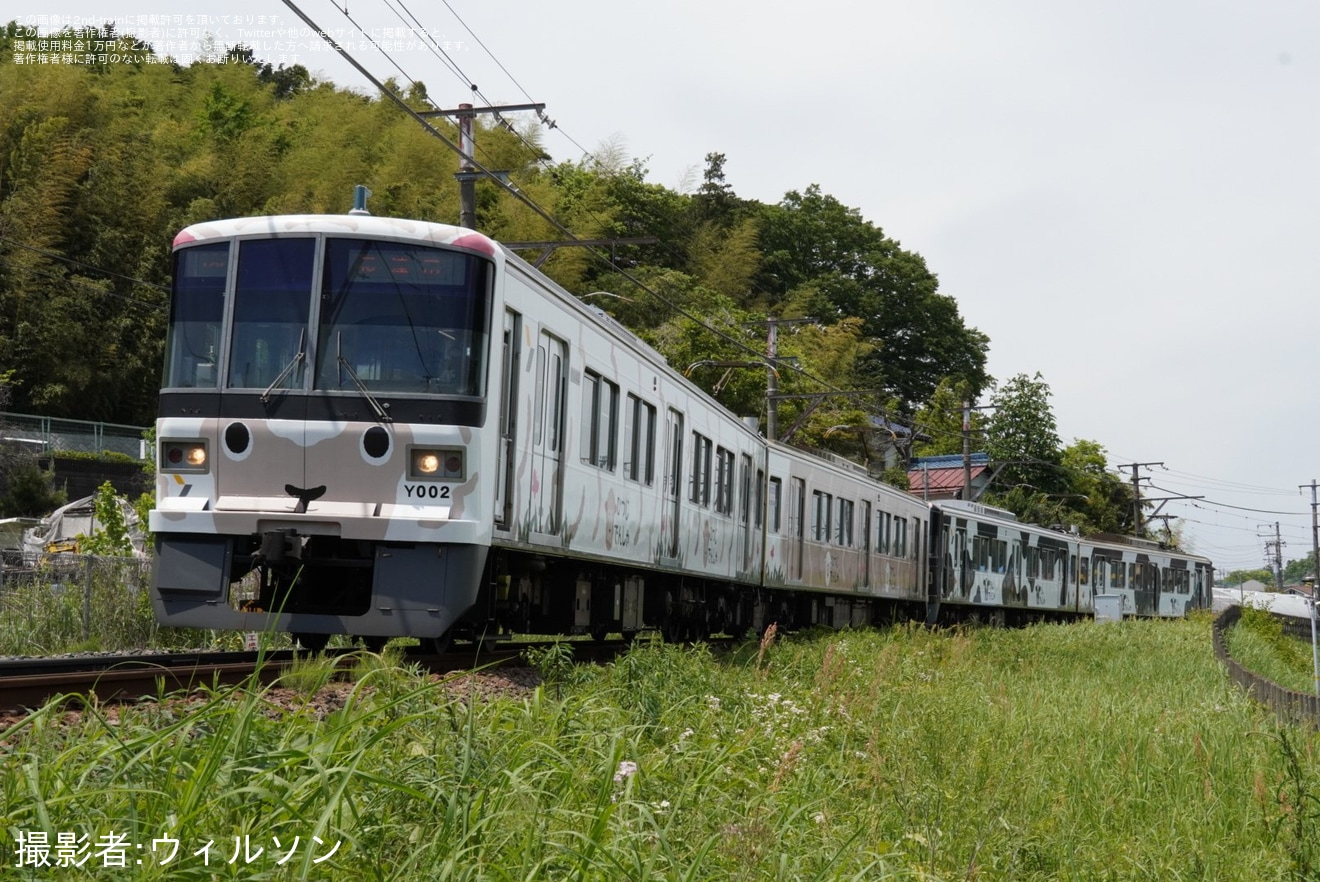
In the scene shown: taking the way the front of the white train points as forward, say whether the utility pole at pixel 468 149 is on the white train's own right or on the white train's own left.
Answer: on the white train's own right

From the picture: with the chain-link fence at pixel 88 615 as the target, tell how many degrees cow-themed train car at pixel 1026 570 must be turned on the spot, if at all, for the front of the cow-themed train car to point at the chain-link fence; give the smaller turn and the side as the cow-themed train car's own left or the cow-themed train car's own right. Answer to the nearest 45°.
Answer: approximately 45° to the cow-themed train car's own left

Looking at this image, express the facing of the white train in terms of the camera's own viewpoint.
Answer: facing the viewer and to the left of the viewer

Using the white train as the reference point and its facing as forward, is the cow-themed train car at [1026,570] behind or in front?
behind

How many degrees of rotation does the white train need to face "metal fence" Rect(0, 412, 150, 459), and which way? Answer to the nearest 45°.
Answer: approximately 90° to its right

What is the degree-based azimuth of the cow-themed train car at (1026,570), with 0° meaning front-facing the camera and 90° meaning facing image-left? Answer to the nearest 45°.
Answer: approximately 45°

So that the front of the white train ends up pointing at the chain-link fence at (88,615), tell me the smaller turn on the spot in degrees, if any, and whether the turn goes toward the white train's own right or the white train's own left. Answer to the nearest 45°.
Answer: approximately 90° to the white train's own right

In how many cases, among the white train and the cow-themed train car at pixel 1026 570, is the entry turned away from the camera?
0
